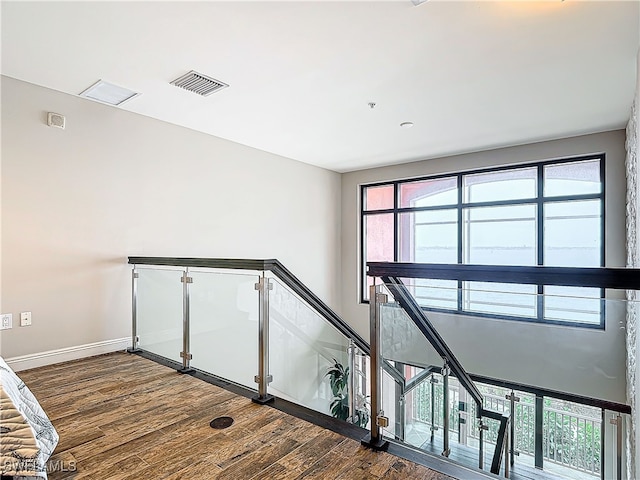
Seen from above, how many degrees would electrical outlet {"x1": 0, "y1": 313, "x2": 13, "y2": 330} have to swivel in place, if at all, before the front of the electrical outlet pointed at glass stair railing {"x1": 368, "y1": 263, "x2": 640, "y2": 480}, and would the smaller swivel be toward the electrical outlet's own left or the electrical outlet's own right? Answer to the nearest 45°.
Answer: approximately 45° to the electrical outlet's own left

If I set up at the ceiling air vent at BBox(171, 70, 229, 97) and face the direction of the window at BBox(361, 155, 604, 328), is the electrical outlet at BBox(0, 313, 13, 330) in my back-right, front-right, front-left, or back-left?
back-left

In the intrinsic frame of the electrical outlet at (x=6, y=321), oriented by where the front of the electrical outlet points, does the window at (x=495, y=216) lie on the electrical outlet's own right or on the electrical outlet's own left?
on the electrical outlet's own left
